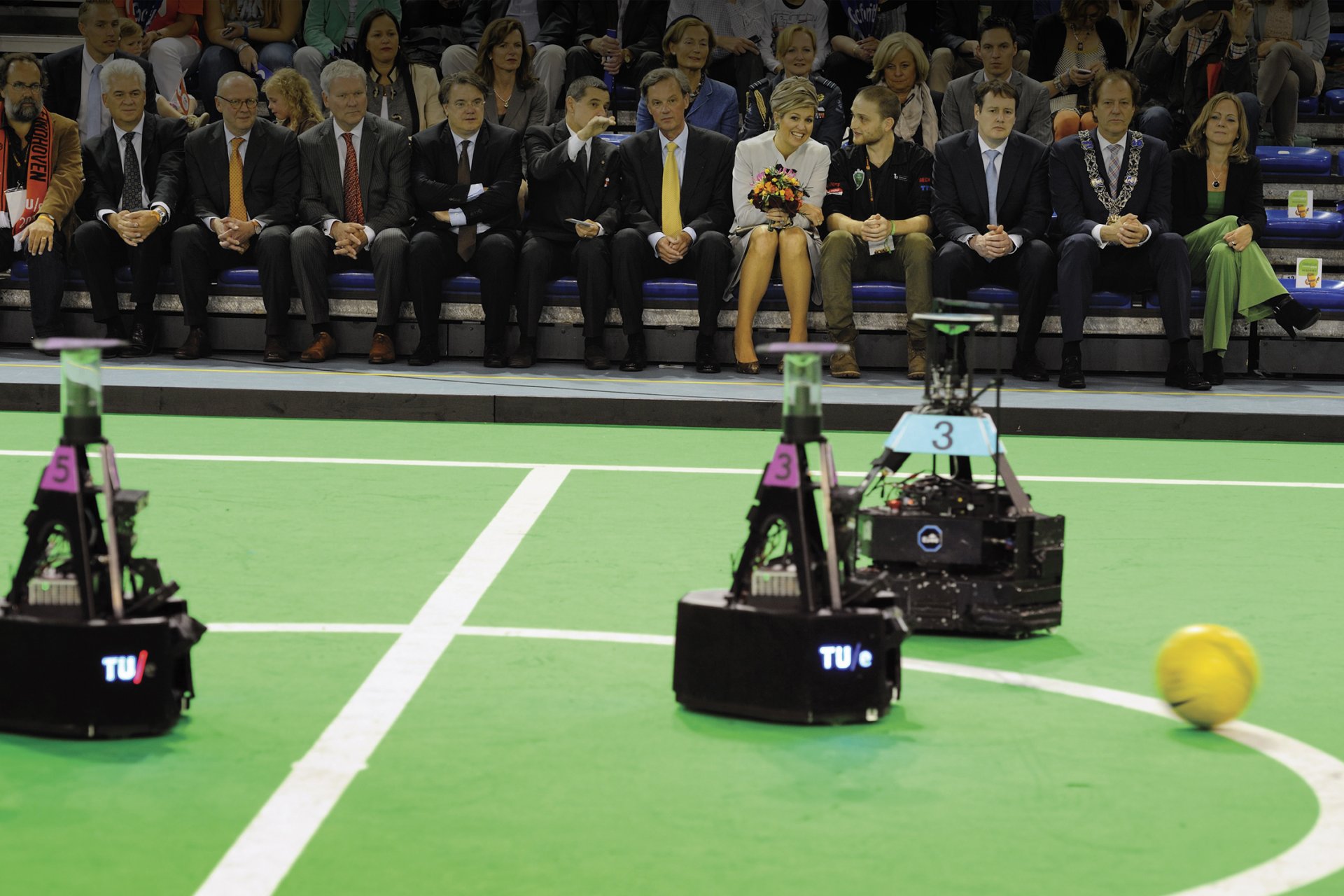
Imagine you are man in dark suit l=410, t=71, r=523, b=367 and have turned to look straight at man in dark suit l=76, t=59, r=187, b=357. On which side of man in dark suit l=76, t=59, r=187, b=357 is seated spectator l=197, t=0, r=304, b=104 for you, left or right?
right

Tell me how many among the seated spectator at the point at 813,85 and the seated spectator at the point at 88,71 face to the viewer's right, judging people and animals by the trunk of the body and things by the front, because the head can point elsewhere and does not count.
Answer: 0

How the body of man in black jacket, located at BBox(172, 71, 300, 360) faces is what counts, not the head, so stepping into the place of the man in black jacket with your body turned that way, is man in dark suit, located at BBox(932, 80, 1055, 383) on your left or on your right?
on your left

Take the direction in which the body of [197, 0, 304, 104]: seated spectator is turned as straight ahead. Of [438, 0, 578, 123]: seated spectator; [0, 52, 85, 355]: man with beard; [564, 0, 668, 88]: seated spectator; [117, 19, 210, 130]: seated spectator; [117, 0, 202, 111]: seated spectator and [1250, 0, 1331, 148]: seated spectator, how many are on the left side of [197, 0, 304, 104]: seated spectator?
3

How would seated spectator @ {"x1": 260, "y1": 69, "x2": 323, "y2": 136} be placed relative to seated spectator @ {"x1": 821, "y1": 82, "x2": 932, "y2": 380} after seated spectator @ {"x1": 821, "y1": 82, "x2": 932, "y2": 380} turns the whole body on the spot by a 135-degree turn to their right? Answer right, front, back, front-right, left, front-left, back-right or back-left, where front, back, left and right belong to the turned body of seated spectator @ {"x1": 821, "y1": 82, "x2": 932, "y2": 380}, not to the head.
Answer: front-left

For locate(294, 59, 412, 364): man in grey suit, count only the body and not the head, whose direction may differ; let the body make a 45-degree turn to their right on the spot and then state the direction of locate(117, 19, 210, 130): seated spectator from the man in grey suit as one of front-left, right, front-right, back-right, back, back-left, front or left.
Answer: right
